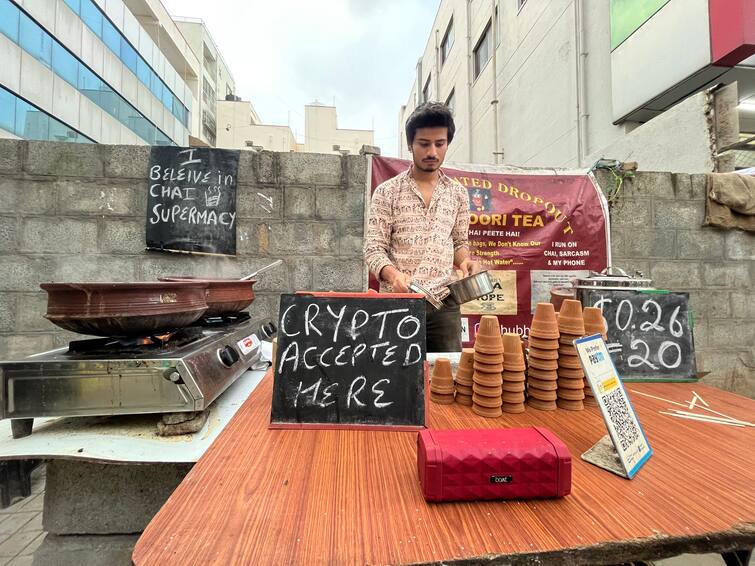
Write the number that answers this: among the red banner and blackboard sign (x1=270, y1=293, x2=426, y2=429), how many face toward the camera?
2

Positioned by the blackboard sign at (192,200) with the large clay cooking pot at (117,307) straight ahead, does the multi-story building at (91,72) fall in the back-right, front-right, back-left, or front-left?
back-right

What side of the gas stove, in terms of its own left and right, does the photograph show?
right

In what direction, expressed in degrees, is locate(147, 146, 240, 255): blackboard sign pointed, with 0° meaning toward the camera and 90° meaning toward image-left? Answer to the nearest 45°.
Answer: approximately 0°

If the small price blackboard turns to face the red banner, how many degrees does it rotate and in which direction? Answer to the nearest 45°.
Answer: approximately 135° to its right

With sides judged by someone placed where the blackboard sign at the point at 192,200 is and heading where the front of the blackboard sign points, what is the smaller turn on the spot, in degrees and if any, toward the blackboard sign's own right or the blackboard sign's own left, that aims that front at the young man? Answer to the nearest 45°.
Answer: approximately 45° to the blackboard sign's own left

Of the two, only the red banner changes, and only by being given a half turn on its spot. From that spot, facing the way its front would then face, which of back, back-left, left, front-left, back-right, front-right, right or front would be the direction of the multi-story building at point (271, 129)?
front-left

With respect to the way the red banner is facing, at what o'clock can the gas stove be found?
The gas stove is roughly at 1 o'clock from the red banner.

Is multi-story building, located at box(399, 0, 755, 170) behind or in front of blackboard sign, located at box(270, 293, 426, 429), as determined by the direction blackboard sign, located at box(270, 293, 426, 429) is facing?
behind

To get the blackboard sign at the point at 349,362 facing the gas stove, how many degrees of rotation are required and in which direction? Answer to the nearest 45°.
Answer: approximately 90° to its right

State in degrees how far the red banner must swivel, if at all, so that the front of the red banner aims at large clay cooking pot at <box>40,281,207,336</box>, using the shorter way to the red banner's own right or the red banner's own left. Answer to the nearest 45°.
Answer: approximately 45° to the red banner's own right

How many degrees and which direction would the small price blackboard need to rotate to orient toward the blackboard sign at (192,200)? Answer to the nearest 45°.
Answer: approximately 90° to its right

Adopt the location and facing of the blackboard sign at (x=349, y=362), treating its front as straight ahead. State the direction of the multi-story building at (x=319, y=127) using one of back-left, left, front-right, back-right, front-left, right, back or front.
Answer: back
